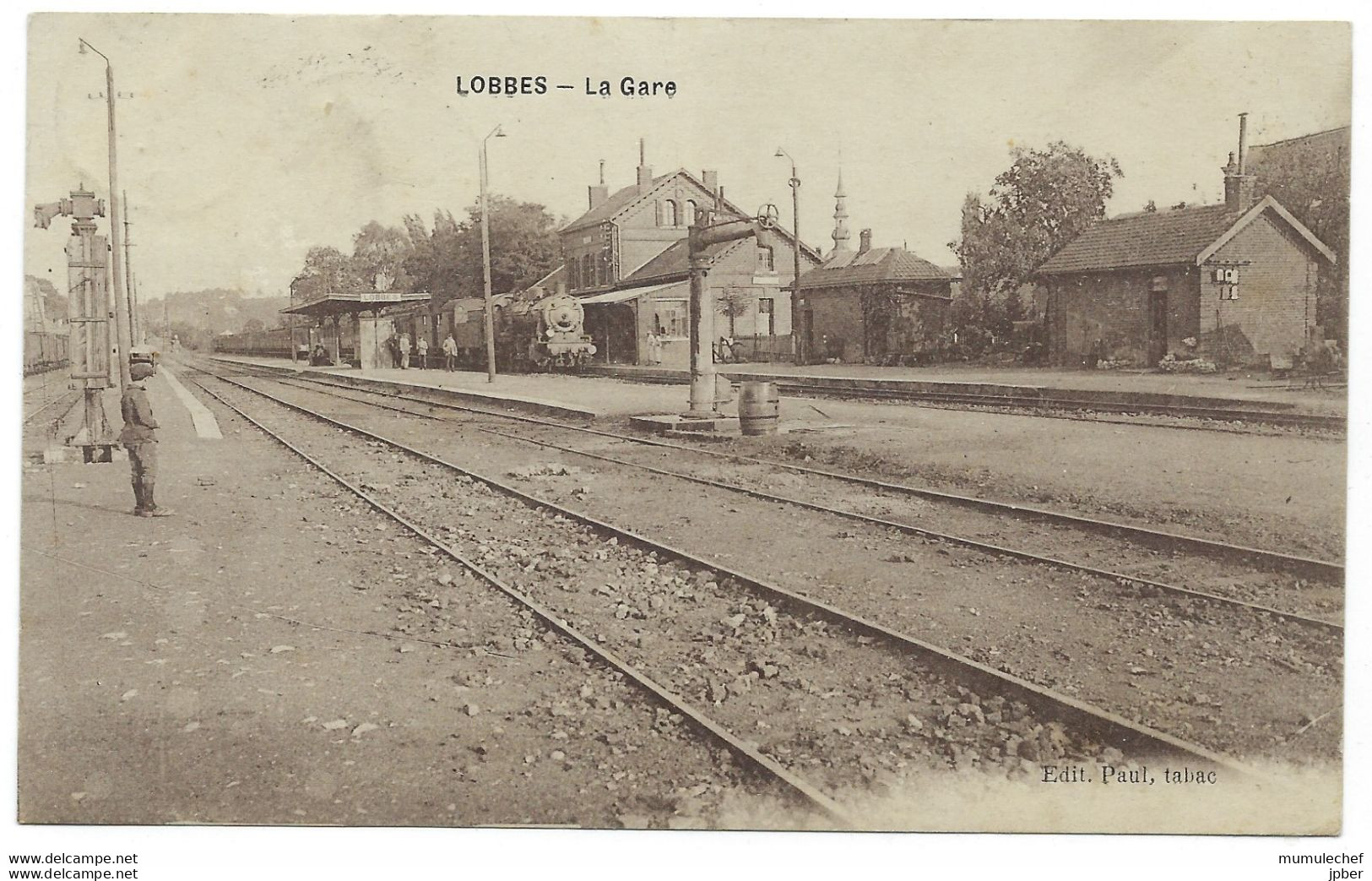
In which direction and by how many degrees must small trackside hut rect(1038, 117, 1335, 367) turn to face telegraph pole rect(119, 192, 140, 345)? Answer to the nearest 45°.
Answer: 0° — it already faces it

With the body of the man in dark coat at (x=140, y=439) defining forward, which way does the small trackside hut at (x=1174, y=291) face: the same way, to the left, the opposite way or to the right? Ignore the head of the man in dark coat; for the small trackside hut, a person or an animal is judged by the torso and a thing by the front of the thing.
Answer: the opposite way

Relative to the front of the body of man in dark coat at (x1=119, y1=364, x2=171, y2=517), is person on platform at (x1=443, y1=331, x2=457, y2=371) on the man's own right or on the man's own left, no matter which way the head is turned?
on the man's own left

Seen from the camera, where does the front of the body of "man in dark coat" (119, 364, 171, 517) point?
to the viewer's right

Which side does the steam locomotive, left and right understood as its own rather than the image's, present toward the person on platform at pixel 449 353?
right

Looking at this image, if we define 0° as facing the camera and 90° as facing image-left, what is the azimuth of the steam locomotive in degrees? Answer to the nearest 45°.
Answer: approximately 315°

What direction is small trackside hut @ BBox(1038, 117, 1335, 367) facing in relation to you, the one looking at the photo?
facing the viewer and to the left of the viewer
